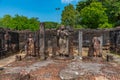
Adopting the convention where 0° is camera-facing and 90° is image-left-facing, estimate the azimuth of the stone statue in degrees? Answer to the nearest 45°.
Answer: approximately 0°

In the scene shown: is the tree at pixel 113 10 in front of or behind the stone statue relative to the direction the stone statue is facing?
behind

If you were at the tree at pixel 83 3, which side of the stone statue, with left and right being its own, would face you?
back
